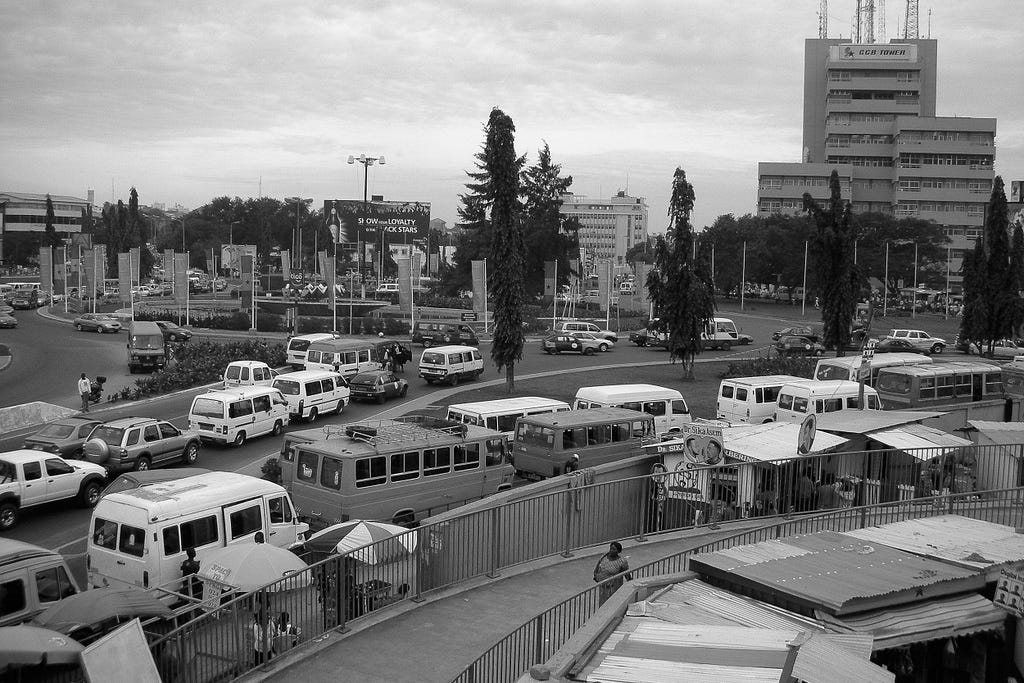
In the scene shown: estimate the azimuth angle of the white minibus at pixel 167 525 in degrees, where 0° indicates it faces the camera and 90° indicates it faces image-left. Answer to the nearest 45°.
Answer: approximately 225°

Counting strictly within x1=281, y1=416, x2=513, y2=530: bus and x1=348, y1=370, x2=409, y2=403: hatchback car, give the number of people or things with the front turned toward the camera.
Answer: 0

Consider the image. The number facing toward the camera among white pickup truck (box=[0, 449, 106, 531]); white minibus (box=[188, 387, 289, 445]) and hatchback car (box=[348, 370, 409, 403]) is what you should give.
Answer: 0

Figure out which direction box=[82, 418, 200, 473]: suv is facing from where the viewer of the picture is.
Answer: facing away from the viewer and to the right of the viewer

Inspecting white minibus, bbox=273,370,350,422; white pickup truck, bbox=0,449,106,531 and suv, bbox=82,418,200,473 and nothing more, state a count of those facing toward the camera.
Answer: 0

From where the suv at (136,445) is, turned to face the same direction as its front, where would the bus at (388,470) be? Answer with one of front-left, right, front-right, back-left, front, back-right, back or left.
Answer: right

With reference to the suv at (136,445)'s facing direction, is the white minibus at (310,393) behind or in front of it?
in front

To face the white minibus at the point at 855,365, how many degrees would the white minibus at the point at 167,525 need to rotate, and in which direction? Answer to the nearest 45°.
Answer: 0° — it already faces it

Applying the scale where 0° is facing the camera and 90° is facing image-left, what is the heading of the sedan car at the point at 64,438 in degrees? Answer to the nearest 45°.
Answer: approximately 225°
